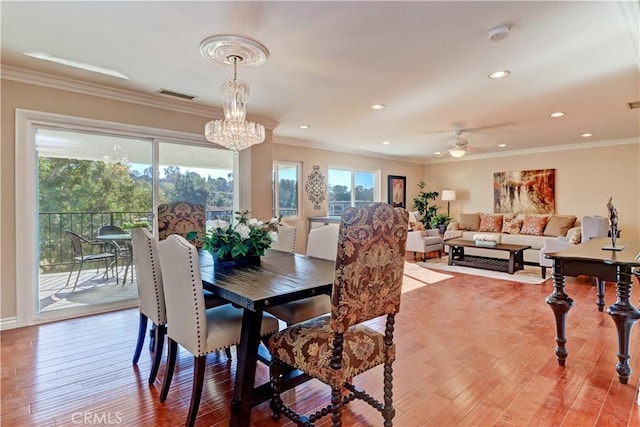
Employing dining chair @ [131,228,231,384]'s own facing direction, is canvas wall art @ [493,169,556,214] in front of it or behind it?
in front

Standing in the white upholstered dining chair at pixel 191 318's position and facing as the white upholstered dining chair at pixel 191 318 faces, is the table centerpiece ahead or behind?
ahead

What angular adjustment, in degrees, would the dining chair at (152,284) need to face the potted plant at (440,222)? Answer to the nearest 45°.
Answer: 0° — it already faces it

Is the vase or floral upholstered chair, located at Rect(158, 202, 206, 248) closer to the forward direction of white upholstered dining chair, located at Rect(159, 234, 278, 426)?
the vase

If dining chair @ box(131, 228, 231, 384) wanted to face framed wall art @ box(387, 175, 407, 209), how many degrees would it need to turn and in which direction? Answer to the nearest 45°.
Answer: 0° — it already faces it

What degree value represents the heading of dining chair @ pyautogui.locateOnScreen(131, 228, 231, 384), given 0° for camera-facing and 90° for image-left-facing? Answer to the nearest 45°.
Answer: approximately 225°

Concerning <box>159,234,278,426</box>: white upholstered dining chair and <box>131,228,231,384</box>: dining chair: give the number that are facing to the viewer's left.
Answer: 0

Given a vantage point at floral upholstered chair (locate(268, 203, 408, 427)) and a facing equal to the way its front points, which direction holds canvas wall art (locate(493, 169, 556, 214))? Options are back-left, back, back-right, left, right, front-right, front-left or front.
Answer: right

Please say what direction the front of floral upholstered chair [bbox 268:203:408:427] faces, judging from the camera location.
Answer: facing away from the viewer and to the left of the viewer

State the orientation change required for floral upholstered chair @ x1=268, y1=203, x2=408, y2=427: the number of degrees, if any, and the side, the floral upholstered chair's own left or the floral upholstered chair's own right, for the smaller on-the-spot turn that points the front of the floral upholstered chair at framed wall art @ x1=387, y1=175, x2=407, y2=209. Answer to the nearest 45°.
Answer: approximately 45° to the floral upholstered chair's own right

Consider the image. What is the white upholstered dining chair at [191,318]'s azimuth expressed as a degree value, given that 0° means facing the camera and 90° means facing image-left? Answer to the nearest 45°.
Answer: approximately 225°

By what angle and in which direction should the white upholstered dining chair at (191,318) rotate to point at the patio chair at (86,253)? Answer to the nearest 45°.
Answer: approximately 90° to its left
